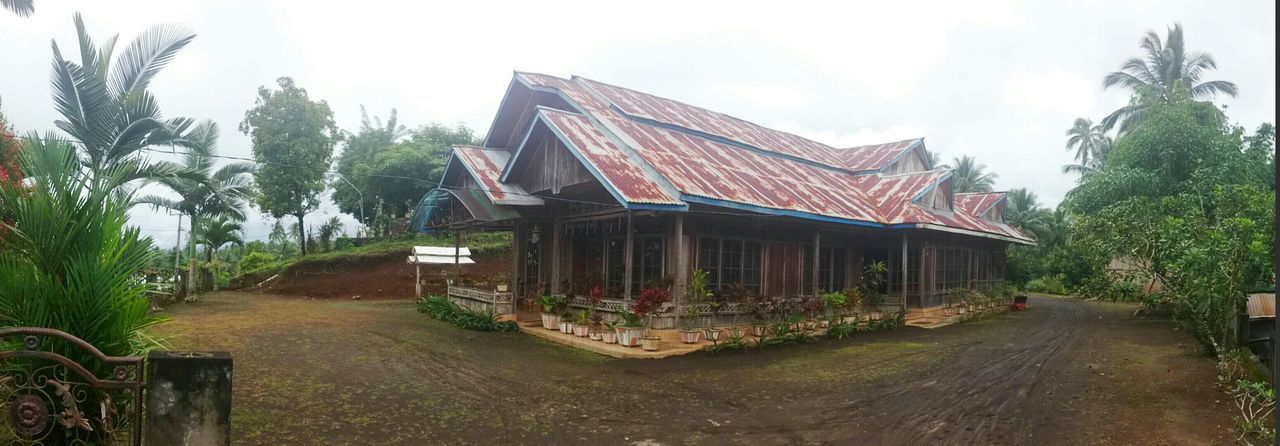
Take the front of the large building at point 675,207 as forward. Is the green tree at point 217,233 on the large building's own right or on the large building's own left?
on the large building's own right

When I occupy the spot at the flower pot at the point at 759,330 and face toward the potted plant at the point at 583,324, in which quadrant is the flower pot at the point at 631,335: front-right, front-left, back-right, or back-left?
front-left

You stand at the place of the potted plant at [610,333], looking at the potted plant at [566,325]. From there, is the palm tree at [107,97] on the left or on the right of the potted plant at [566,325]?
left
